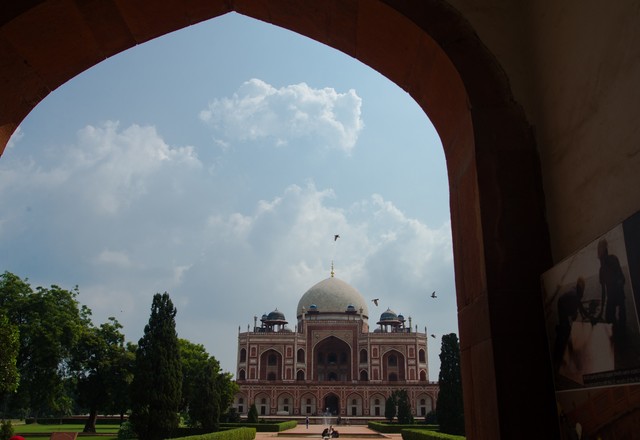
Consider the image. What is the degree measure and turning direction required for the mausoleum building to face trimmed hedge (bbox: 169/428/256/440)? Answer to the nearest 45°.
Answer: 0° — it already faces it

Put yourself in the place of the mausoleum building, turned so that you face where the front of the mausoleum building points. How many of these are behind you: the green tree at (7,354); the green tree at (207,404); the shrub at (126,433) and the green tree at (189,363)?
0

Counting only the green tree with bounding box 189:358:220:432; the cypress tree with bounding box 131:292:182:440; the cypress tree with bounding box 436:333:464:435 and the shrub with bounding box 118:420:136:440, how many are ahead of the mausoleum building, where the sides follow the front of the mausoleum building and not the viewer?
4

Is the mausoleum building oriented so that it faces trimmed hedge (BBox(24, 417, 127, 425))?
no

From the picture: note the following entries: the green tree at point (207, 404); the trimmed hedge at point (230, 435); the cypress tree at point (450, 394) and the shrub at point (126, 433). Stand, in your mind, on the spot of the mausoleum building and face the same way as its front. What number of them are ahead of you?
4

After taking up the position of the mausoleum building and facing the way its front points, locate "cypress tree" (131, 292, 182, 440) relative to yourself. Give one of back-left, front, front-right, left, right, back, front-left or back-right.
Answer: front

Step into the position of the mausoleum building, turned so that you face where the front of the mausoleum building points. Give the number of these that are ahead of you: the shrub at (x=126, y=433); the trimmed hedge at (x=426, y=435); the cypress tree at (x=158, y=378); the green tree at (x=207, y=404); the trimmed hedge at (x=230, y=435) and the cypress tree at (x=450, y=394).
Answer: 6

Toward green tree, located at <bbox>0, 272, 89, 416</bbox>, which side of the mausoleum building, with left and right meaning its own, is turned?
front

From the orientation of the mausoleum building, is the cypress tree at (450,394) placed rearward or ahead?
ahead

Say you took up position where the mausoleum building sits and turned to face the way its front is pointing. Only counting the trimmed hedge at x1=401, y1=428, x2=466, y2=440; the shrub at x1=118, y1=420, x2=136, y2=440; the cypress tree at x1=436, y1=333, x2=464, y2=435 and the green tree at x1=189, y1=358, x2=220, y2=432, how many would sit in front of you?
4

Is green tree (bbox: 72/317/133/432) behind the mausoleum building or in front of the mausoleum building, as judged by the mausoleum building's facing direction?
in front

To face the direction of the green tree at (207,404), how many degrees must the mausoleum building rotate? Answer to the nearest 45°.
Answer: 0° — it already faces it

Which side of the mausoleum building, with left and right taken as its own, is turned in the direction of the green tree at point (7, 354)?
front

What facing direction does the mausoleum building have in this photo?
toward the camera

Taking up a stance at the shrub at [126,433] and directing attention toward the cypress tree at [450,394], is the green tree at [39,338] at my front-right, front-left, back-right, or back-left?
back-left

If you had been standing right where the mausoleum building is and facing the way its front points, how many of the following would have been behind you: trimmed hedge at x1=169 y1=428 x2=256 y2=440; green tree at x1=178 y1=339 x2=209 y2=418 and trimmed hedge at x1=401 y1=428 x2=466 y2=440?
0
